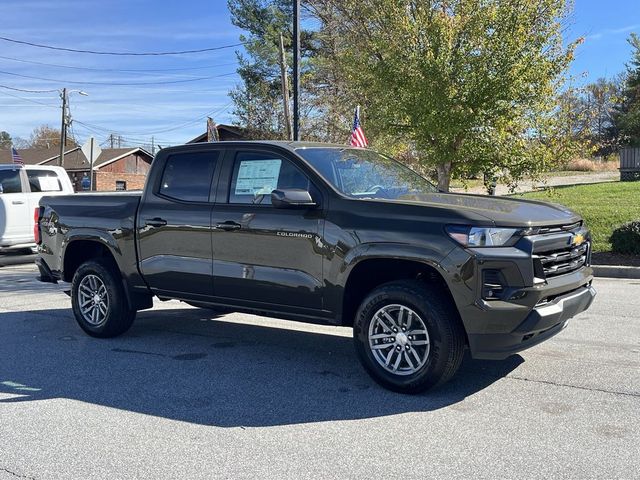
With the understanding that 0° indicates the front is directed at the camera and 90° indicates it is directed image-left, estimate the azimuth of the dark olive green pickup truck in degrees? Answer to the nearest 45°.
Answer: approximately 315°

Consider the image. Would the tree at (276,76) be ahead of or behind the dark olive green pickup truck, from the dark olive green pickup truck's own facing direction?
behind

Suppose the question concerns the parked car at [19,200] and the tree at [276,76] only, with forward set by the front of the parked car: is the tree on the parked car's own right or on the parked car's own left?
on the parked car's own right

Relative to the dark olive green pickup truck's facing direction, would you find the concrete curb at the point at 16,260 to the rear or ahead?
to the rear
